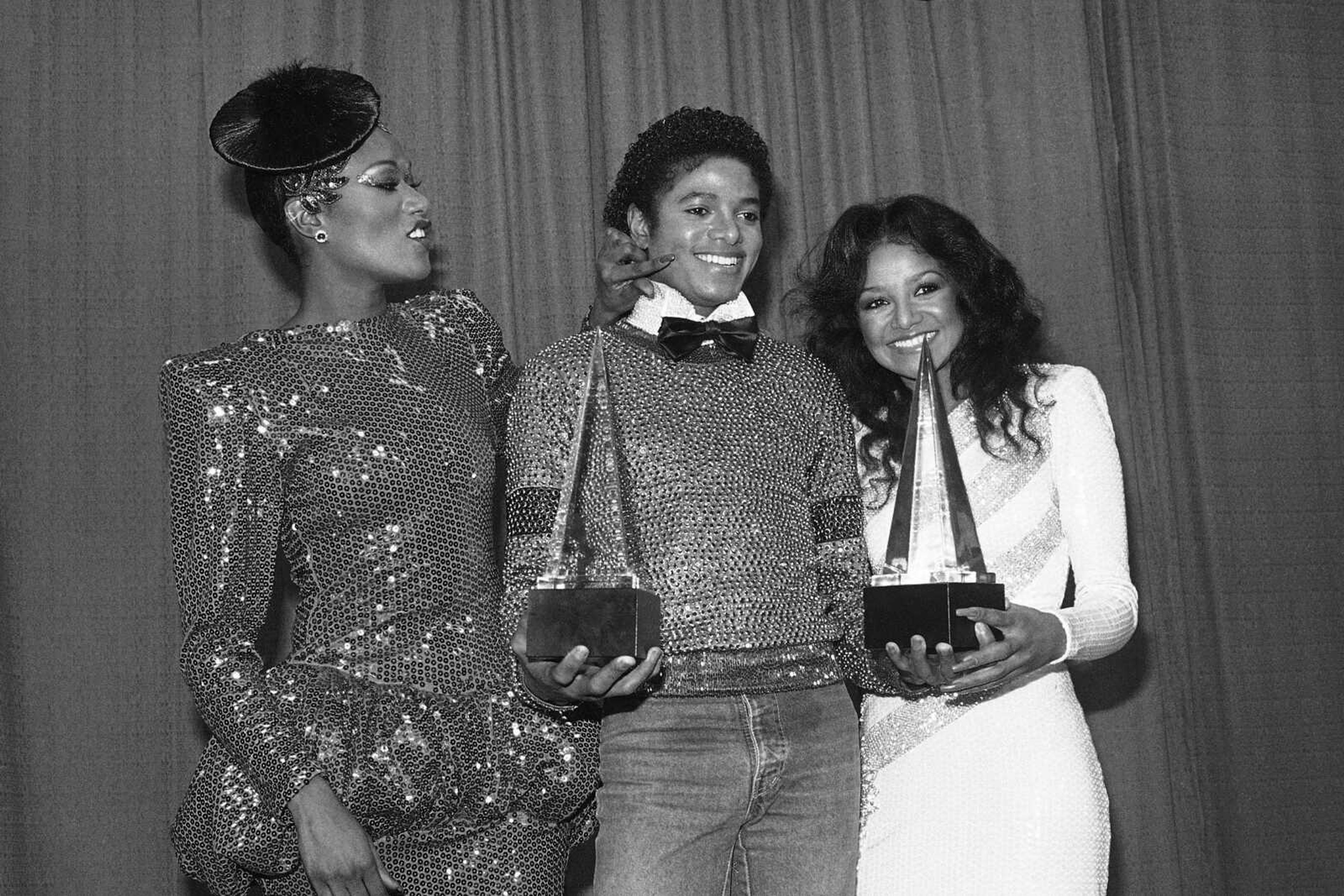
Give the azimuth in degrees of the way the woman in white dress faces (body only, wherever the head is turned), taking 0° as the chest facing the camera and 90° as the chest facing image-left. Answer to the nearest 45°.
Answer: approximately 45°

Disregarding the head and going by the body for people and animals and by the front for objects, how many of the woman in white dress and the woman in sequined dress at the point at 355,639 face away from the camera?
0

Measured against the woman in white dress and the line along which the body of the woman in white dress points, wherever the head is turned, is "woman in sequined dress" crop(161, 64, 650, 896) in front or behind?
in front

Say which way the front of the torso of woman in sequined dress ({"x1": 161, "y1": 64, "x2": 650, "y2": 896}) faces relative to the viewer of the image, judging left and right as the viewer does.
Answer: facing the viewer and to the right of the viewer

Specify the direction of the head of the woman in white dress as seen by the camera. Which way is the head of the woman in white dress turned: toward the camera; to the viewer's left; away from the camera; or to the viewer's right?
toward the camera

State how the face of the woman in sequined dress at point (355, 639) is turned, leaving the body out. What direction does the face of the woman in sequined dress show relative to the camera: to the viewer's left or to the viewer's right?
to the viewer's right

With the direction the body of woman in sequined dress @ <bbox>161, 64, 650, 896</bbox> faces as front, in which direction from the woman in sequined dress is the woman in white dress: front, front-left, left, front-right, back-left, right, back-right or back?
front-left
